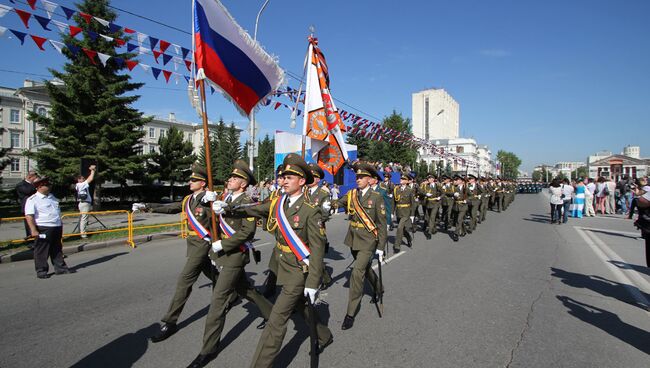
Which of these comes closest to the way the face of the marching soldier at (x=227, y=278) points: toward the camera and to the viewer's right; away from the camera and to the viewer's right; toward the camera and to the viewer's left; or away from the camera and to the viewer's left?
toward the camera and to the viewer's left

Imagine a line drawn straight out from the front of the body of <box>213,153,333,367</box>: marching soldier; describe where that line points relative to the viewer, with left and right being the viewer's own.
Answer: facing the viewer and to the left of the viewer

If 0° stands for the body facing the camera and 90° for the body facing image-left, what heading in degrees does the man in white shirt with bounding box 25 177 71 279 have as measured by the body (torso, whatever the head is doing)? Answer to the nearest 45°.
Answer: approximately 315°

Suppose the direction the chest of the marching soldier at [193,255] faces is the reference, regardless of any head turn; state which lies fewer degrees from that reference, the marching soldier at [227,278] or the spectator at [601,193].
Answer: the marching soldier

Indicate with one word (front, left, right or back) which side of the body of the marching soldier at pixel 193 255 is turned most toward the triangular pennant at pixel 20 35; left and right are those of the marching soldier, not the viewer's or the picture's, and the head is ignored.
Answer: right

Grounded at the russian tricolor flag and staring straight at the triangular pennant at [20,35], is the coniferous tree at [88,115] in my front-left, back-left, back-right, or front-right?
front-right

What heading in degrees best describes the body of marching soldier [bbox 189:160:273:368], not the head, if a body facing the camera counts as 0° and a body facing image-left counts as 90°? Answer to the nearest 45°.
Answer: approximately 45°

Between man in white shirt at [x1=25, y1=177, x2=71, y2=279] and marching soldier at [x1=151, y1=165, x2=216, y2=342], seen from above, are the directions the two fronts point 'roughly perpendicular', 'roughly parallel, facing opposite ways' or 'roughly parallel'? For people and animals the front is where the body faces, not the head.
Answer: roughly perpendicular

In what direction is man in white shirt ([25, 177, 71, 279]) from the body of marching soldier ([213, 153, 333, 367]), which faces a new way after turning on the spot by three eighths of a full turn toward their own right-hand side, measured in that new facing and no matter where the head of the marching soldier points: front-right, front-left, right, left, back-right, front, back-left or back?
front-left

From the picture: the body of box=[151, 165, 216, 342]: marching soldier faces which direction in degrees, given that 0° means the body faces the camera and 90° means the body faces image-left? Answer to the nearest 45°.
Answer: approximately 45°

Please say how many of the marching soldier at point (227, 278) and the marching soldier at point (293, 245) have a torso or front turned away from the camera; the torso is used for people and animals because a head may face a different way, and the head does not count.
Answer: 0

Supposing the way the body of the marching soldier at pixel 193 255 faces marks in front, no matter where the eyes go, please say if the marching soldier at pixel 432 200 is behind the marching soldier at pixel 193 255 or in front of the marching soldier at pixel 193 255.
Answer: behind

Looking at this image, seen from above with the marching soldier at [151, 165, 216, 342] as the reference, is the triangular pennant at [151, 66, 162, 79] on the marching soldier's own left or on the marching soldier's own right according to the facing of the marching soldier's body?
on the marching soldier's own right

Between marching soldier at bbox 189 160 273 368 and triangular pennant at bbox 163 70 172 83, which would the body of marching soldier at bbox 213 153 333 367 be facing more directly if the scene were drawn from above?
the marching soldier
